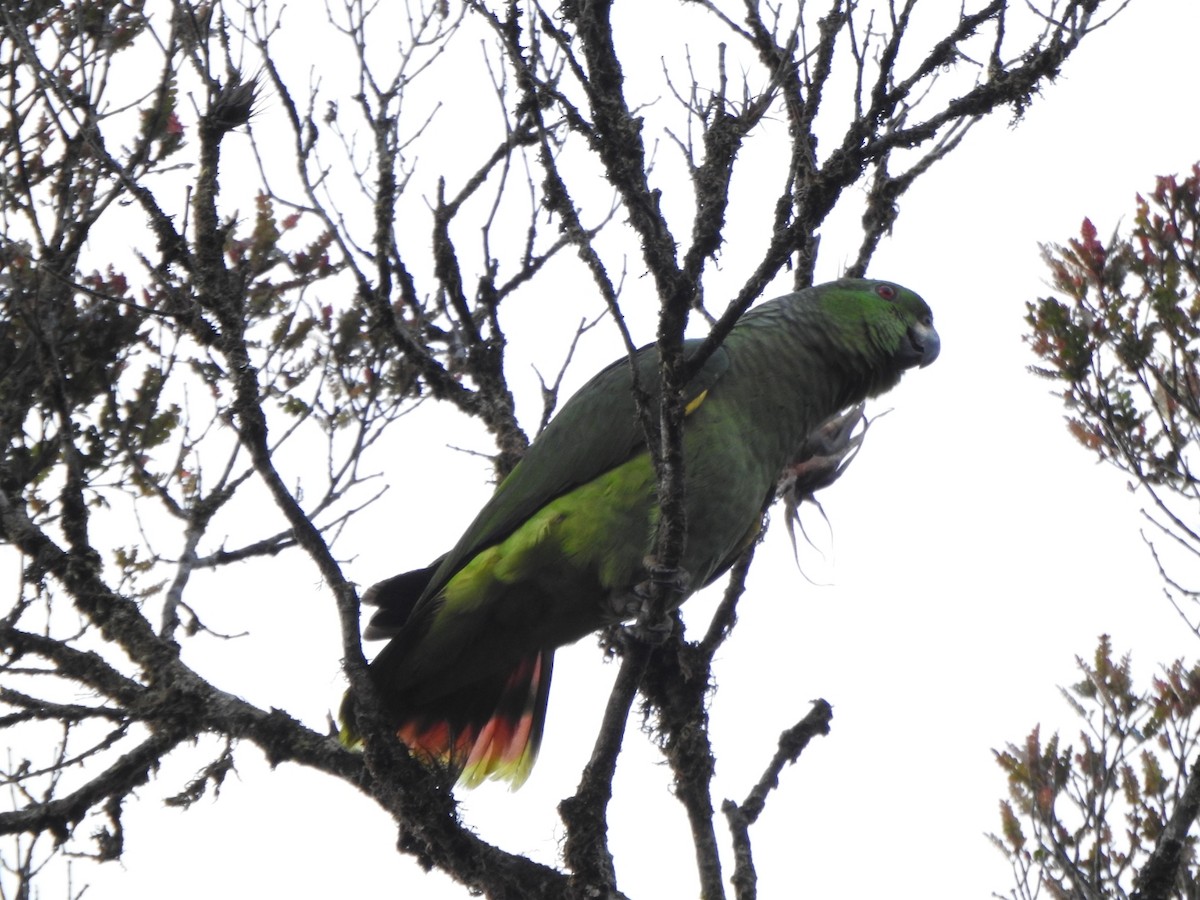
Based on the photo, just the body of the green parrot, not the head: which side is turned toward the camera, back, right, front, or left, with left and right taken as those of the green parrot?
right
